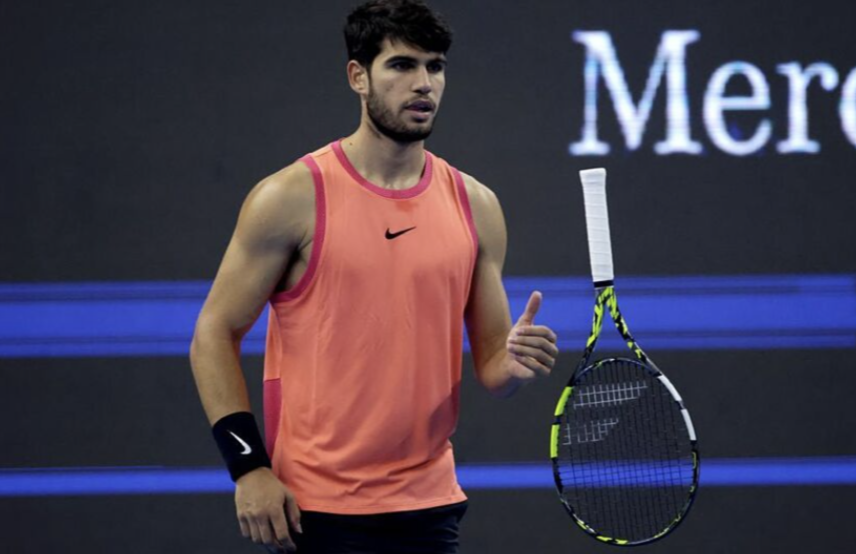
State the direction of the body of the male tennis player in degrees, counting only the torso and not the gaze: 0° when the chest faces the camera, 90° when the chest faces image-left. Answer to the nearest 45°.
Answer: approximately 315°

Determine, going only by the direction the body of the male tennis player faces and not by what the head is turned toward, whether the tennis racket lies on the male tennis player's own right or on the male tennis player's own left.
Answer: on the male tennis player's own left
